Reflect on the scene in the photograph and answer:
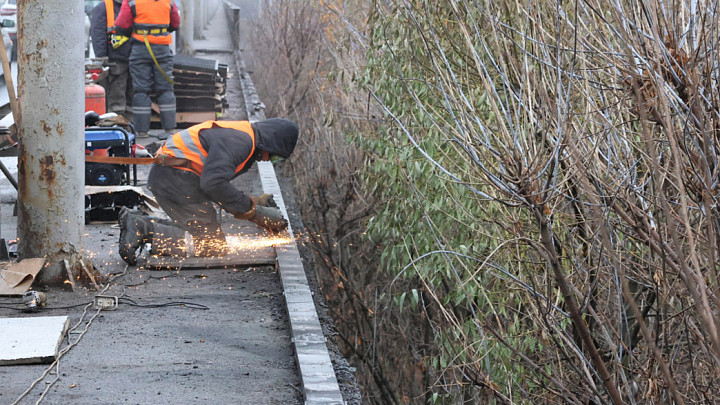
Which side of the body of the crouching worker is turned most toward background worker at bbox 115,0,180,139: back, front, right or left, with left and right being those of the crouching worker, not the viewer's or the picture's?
left

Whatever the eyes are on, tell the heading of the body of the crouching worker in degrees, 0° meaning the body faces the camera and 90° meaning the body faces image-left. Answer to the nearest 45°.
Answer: approximately 270°

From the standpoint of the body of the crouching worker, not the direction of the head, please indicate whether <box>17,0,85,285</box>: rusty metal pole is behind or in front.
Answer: behind

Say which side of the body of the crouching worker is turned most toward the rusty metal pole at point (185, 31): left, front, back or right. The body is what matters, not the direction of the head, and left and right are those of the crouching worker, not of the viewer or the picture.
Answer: left

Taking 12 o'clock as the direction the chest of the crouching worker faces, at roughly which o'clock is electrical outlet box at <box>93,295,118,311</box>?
The electrical outlet box is roughly at 4 o'clock from the crouching worker.

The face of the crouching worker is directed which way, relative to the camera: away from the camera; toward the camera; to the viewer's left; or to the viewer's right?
to the viewer's right

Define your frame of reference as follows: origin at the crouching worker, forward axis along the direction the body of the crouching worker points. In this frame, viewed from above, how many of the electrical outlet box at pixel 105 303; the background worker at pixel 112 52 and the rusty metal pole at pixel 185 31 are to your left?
2

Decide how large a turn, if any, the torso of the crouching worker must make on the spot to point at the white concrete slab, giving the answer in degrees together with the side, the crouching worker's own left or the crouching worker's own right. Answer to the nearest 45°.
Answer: approximately 135° to the crouching worker's own right

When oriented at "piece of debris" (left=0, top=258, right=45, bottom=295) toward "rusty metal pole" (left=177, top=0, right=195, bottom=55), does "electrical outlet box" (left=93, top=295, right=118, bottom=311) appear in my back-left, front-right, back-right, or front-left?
back-right

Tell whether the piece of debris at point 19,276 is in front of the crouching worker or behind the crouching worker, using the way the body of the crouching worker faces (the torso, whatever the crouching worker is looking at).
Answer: behind

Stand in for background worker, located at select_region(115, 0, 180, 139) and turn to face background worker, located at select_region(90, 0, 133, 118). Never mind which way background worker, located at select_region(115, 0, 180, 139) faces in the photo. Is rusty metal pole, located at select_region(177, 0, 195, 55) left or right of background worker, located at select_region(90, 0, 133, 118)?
right
